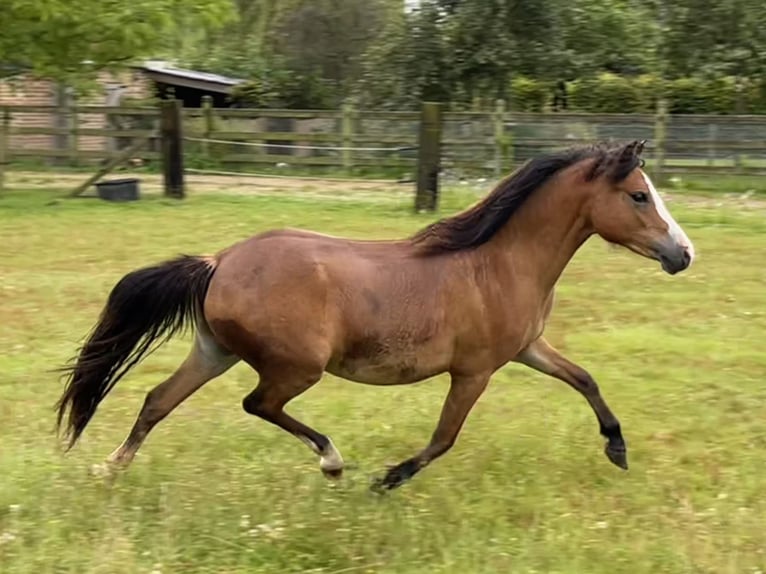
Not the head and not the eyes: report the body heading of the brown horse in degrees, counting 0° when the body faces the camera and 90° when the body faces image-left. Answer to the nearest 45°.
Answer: approximately 270°

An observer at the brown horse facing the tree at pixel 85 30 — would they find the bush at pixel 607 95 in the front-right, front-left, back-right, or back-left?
front-right

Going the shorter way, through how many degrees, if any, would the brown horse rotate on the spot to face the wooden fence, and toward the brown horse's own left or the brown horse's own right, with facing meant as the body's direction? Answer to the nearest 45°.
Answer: approximately 90° to the brown horse's own left

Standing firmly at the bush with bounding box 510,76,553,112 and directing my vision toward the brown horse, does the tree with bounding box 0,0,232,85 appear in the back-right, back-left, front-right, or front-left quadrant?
front-right

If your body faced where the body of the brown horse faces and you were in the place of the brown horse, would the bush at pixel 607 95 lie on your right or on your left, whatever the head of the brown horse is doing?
on your left

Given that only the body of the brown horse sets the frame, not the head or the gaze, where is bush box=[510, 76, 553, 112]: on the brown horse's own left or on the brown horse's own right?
on the brown horse's own left

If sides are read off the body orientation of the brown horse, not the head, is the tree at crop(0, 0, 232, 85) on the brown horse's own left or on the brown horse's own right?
on the brown horse's own left
